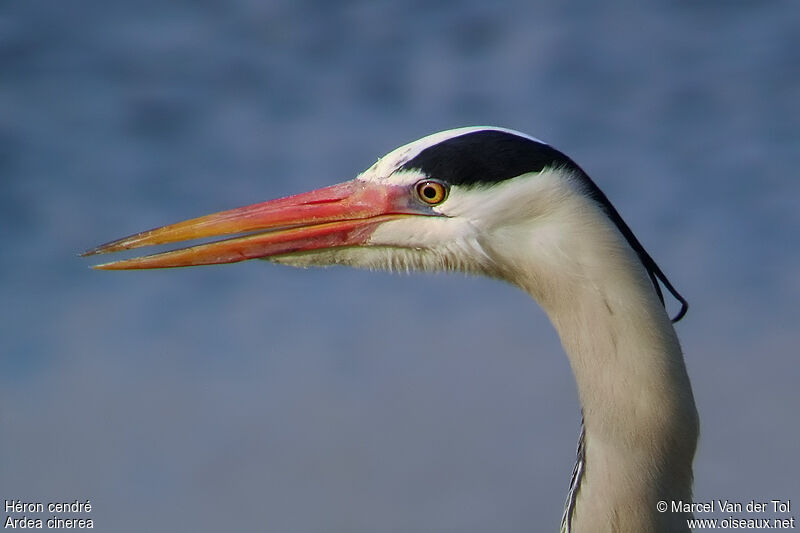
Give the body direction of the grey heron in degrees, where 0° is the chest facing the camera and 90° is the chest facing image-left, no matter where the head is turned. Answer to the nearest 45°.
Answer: approximately 90°
